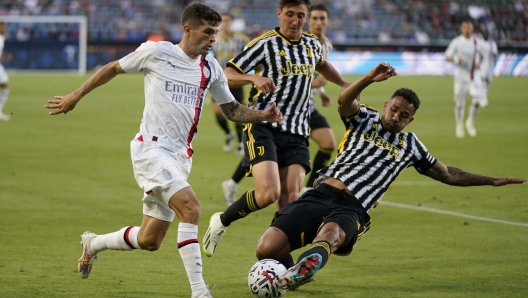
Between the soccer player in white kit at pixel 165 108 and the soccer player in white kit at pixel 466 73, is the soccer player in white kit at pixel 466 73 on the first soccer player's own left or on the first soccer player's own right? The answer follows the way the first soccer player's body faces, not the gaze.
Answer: on the first soccer player's own left

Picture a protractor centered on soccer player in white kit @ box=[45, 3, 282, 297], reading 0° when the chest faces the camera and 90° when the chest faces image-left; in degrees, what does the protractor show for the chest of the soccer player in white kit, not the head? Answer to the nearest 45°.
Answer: approximately 315°
